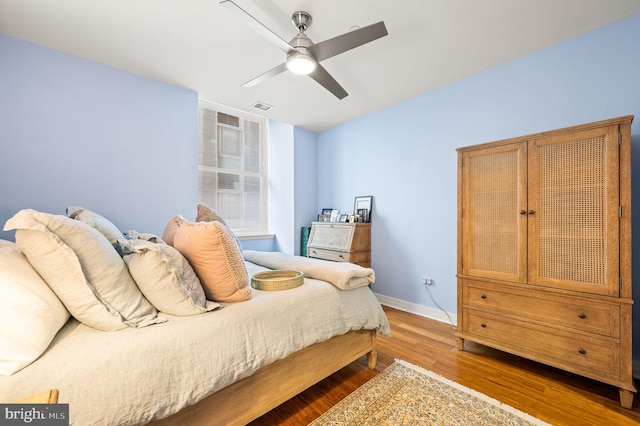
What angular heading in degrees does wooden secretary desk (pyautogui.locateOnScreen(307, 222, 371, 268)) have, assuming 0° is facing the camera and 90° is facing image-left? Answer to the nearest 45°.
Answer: approximately 45°

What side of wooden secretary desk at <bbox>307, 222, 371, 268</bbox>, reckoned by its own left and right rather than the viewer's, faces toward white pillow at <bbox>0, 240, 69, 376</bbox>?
front

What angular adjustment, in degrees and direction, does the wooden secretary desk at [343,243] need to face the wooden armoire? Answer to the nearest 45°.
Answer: approximately 90° to its left

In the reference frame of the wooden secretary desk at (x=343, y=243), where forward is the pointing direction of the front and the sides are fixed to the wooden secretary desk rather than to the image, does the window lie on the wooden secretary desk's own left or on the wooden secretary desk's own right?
on the wooden secretary desk's own right

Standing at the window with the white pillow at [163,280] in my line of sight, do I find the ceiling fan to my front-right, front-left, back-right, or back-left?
front-left

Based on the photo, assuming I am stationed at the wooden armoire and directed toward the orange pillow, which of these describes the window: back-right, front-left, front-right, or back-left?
front-right

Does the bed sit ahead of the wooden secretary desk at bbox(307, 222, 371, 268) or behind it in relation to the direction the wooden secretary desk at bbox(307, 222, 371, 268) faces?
ahead

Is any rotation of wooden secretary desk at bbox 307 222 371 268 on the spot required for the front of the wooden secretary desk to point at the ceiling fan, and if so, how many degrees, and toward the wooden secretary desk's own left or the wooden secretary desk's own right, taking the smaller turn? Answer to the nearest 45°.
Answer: approximately 45° to the wooden secretary desk's own left

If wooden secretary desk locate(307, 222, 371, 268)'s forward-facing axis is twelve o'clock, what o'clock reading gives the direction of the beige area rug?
The beige area rug is roughly at 10 o'clock from the wooden secretary desk.

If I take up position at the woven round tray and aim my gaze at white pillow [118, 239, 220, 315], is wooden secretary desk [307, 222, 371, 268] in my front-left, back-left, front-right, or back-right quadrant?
back-right
